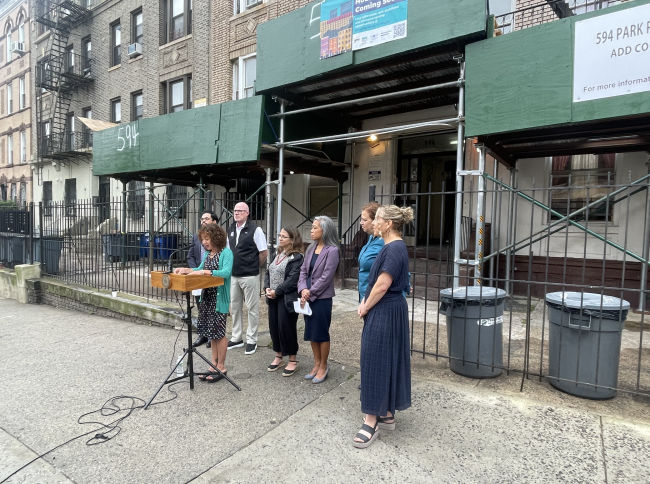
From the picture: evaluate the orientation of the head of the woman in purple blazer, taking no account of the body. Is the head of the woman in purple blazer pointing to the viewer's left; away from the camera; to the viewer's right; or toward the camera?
to the viewer's left

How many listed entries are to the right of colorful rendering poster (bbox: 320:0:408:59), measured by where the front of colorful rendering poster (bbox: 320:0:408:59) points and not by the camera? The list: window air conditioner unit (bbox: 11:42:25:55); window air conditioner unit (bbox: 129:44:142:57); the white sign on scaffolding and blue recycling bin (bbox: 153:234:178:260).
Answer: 3

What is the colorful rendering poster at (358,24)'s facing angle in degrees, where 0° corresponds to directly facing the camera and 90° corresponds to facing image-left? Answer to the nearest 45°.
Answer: approximately 45°

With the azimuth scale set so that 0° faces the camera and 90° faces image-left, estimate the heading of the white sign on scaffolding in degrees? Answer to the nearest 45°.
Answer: approximately 45°

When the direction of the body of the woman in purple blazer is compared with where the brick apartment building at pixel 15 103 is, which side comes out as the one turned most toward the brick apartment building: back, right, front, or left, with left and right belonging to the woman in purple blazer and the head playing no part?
right

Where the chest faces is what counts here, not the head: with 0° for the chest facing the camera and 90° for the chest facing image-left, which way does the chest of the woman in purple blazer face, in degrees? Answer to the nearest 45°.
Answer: approximately 45°

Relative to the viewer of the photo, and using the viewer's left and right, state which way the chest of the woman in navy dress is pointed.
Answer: facing to the left of the viewer

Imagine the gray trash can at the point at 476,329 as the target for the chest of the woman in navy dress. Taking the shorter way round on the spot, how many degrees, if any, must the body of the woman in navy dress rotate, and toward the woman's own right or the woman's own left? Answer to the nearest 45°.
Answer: approximately 135° to the woman's own right

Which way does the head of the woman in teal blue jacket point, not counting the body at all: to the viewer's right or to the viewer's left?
to the viewer's left

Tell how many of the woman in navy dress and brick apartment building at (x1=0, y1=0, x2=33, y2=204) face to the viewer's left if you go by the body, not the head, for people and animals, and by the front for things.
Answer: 1

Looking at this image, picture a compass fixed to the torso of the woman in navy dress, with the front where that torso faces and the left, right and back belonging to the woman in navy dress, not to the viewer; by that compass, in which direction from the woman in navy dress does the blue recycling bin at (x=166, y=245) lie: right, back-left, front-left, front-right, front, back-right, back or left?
front-right
